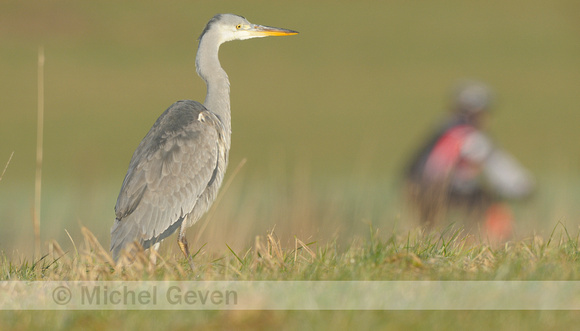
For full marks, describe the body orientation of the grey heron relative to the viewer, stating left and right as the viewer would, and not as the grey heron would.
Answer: facing to the right of the viewer
